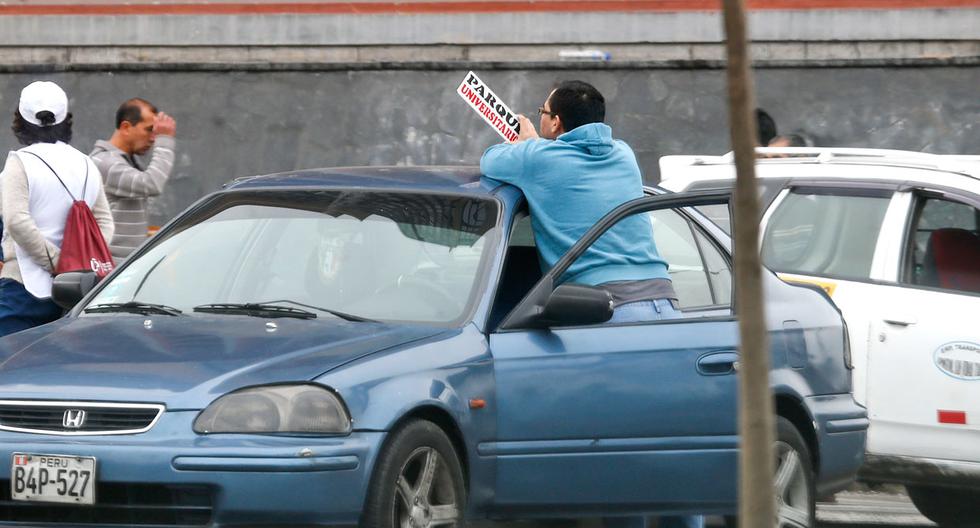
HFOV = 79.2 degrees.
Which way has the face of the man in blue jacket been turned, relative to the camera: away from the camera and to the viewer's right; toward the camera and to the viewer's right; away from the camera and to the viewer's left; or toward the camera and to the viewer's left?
away from the camera and to the viewer's left

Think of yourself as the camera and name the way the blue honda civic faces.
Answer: facing the viewer and to the left of the viewer

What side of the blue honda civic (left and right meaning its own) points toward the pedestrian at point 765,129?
back

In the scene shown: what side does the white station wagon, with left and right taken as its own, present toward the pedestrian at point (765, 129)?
left

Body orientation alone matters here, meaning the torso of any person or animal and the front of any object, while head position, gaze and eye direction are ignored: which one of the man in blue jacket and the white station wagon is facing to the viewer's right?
the white station wagon

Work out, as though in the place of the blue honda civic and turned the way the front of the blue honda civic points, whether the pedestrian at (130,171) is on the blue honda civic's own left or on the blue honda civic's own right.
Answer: on the blue honda civic's own right

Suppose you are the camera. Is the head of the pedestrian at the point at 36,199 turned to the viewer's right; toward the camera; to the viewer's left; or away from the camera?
away from the camera

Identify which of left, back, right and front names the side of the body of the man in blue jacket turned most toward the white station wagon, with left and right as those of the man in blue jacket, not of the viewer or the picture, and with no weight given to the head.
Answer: right

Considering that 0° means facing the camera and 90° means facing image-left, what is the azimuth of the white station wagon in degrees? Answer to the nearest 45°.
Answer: approximately 270°

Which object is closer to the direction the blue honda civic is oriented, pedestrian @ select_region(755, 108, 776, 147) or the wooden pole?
the wooden pole
